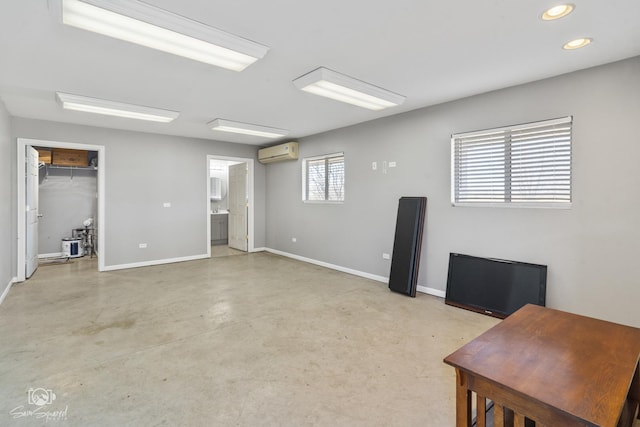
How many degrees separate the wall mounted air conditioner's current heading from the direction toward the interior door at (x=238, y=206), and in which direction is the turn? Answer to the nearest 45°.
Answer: approximately 90° to its right

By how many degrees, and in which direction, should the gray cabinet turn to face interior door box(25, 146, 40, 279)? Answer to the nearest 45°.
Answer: approximately 45° to its right

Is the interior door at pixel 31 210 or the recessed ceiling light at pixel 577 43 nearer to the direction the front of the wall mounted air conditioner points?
the interior door

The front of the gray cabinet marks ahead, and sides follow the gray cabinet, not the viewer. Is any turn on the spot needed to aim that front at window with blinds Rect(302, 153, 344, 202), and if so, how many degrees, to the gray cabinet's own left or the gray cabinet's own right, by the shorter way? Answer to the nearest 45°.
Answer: approximately 45° to the gray cabinet's own left

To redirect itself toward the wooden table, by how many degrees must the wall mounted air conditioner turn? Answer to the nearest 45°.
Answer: approximately 45° to its left

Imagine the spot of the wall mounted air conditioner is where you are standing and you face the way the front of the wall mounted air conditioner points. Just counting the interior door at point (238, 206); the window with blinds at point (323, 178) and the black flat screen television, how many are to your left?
2

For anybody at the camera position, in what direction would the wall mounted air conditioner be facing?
facing the viewer and to the left of the viewer

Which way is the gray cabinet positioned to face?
toward the camera

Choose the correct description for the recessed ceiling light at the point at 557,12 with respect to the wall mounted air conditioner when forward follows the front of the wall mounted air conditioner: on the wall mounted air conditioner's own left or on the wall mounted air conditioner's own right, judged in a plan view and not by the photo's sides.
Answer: on the wall mounted air conditioner's own left

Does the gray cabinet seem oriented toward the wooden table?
yes

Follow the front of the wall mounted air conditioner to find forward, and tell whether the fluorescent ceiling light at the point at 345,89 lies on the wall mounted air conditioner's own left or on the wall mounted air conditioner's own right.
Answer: on the wall mounted air conditioner's own left

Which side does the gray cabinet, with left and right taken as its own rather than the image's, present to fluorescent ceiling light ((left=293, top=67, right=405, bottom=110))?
front

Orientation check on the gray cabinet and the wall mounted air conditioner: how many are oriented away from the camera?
0
